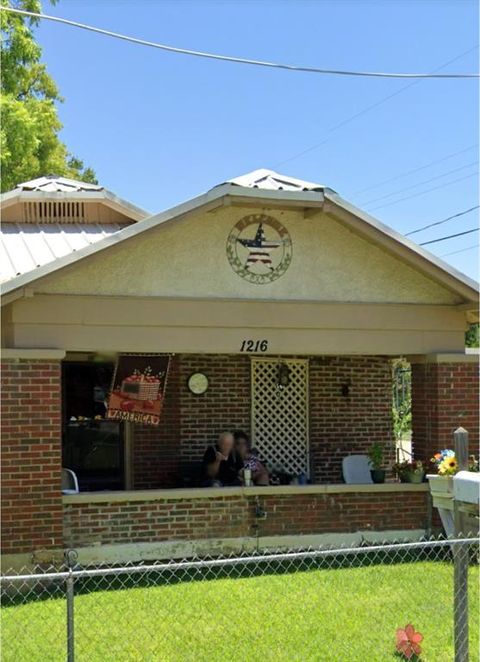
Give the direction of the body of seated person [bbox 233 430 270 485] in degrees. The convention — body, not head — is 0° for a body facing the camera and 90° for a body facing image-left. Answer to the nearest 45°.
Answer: approximately 45°

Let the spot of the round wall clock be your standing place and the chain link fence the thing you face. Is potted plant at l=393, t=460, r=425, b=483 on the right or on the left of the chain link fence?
left

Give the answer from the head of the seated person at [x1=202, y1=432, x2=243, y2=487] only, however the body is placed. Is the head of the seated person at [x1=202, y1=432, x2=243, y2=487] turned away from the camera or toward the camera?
toward the camera

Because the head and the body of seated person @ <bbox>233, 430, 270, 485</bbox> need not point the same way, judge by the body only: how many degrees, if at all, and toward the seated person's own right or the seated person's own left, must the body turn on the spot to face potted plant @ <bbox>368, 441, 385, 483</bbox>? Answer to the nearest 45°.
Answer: approximately 135° to the seated person's own left

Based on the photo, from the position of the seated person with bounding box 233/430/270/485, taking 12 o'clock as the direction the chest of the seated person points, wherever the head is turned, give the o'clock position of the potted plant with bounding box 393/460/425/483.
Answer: The potted plant is roughly at 8 o'clock from the seated person.

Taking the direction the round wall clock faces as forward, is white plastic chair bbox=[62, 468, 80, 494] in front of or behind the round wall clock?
in front

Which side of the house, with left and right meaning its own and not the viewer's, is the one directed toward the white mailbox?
front

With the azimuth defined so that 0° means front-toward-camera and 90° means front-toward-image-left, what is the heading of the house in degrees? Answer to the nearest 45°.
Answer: approximately 0°

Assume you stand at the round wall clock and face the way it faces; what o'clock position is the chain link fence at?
The chain link fence is roughly at 12 o'clock from the round wall clock.

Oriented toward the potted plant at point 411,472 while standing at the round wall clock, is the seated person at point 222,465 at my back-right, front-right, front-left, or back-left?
front-right

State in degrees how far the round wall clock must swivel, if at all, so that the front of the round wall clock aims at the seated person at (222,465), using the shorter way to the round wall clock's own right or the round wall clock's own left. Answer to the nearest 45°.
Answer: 0° — it already faces them

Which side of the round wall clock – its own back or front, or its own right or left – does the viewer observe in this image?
front

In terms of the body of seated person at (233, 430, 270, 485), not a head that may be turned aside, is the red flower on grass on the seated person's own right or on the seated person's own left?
on the seated person's own left
